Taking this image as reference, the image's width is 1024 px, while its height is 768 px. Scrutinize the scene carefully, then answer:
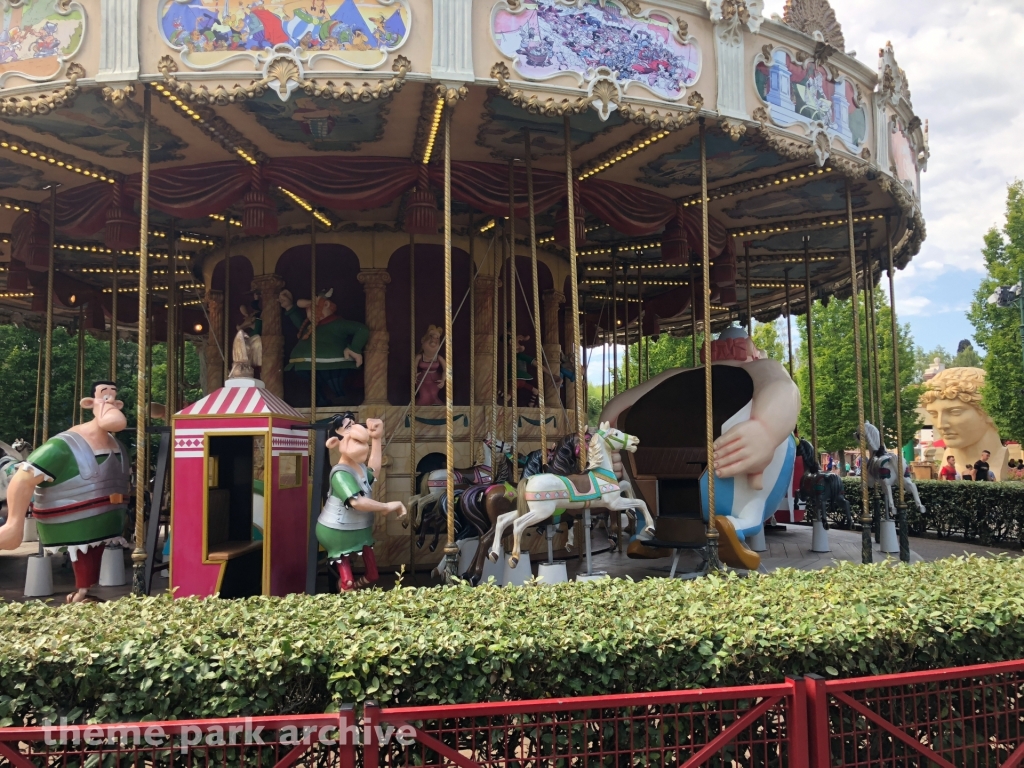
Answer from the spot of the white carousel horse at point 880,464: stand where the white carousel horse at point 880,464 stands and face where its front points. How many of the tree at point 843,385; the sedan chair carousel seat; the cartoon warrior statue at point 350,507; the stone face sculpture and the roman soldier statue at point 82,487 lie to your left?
3

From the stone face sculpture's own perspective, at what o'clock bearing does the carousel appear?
The carousel is roughly at 11 o'clock from the stone face sculpture.

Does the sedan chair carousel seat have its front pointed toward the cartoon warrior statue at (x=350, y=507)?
no

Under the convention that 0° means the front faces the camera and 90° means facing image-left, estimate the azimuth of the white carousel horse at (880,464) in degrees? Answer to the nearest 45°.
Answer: approximately 135°

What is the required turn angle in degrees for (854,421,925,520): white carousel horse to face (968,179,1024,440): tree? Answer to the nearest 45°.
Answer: approximately 45° to its right

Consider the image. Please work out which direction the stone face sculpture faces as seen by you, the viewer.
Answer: facing the viewer and to the left of the viewer

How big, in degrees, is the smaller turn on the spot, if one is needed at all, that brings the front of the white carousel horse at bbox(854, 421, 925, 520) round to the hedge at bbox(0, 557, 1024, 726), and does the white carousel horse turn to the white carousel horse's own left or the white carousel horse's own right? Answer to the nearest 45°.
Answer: approximately 135° to the white carousel horse's own left

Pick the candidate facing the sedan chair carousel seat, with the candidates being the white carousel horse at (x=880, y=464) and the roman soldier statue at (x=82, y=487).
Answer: the roman soldier statue

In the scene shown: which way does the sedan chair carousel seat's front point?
toward the camera

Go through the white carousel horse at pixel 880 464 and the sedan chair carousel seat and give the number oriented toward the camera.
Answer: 1

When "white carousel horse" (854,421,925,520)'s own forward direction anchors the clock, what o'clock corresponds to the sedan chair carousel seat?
The sedan chair carousel seat is roughly at 9 o'clock from the white carousel horse.

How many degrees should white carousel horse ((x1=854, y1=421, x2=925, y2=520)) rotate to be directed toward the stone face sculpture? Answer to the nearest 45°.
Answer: approximately 45° to its right

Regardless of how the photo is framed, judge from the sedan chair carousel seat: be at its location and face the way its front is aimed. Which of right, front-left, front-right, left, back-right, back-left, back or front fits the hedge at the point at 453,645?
front

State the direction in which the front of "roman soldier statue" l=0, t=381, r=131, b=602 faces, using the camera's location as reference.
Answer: facing the viewer and to the right of the viewer

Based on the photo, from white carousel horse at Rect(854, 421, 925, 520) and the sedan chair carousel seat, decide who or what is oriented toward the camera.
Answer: the sedan chair carousel seat

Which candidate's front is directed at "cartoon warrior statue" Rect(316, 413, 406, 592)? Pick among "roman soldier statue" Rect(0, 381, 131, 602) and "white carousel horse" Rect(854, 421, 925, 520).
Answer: the roman soldier statue

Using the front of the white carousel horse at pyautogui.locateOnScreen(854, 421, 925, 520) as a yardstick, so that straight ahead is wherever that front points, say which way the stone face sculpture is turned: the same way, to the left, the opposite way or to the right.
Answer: to the left
